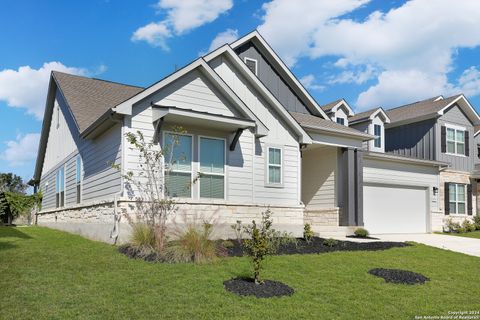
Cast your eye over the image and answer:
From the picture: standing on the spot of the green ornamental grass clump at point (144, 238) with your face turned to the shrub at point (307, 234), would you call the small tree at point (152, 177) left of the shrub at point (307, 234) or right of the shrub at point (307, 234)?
left

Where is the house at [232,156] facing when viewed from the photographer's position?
facing the viewer and to the right of the viewer

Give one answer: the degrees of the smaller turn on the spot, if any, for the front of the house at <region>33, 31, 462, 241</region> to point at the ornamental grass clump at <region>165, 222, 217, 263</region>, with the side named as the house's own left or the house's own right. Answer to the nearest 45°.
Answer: approximately 45° to the house's own right

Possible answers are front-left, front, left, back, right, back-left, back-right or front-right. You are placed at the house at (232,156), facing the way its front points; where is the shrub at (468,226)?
left

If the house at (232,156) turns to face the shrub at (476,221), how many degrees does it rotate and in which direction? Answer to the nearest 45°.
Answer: approximately 90° to its left
